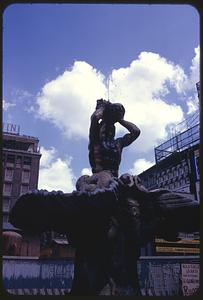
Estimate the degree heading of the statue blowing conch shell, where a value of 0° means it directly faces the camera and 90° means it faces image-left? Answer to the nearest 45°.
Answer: approximately 0°

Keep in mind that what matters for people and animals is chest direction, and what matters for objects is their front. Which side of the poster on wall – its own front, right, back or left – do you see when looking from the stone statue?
front

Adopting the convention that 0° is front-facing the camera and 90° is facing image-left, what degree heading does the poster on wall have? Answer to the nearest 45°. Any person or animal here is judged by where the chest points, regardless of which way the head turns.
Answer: approximately 0°
